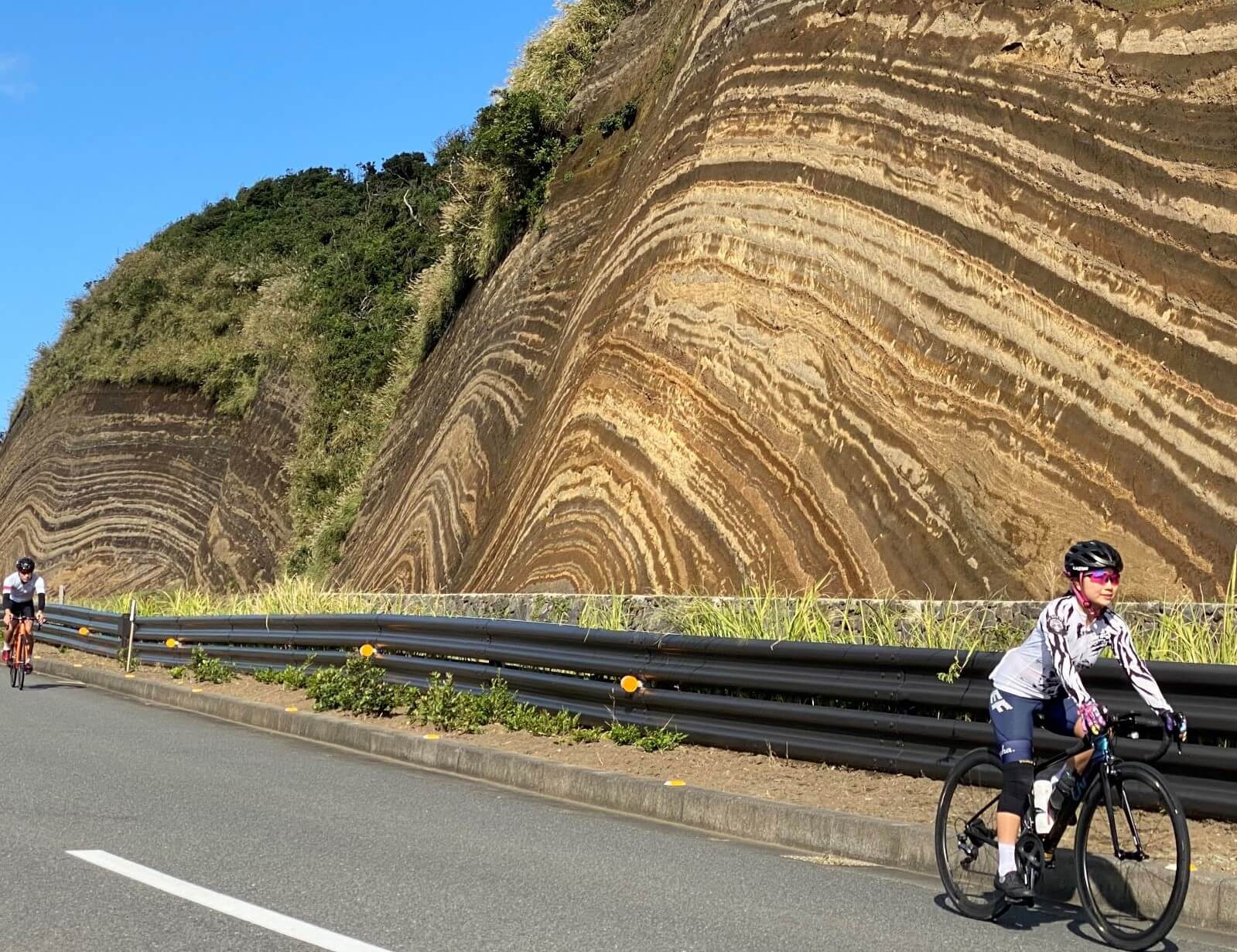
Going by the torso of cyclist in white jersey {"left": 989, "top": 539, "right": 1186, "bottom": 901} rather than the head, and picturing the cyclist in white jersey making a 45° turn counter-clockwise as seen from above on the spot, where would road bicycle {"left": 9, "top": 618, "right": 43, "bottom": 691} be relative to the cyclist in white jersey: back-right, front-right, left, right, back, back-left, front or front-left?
back-left

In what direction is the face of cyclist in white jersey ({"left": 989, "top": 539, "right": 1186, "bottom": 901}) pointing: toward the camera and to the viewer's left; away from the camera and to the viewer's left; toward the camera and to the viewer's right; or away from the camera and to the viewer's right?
toward the camera and to the viewer's right

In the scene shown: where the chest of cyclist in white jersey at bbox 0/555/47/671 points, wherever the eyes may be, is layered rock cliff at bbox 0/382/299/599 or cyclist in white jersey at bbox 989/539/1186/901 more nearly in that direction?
the cyclist in white jersey at bbox 989/539/1186/901

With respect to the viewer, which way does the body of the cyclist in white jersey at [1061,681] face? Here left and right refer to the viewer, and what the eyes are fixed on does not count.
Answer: facing the viewer and to the right of the viewer

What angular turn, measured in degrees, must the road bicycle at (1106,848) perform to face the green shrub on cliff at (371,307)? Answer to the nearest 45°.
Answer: approximately 180°

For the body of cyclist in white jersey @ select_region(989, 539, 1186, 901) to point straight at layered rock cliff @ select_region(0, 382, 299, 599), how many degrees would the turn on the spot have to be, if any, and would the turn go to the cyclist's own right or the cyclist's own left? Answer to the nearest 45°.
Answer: approximately 180°

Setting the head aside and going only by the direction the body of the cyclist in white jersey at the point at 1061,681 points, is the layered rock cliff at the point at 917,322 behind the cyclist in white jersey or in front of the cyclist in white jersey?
behind

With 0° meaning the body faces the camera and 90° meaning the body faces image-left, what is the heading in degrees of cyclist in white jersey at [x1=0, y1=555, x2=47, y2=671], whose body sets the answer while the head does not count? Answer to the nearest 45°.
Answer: approximately 0°

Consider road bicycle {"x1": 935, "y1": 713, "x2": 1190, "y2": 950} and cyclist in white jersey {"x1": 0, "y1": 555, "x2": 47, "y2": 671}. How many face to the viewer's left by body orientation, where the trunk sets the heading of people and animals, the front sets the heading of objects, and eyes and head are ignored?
0
